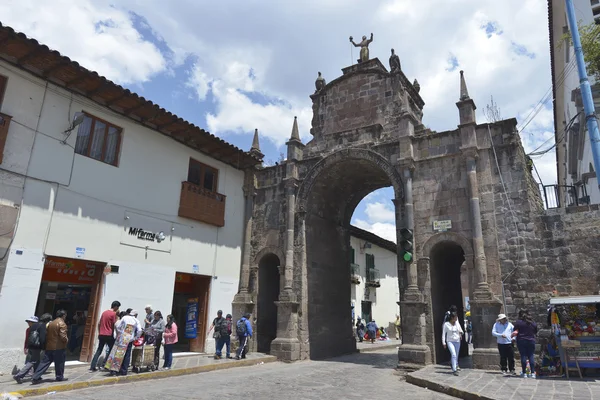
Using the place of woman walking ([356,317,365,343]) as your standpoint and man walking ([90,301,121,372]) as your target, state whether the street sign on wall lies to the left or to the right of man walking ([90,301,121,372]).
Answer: left

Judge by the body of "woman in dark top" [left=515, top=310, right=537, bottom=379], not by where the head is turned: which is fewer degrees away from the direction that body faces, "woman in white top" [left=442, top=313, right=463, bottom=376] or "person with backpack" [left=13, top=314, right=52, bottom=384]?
the woman in white top

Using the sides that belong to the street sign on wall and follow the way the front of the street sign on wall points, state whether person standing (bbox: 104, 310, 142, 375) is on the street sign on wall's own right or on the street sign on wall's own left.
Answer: on the street sign on wall's own right
